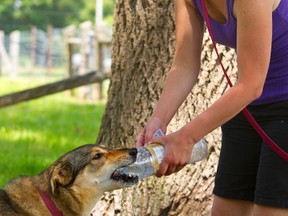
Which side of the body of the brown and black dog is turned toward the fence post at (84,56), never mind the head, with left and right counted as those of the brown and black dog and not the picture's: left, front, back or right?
left

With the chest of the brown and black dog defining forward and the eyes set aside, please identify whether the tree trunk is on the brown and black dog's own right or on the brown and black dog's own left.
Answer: on the brown and black dog's own left

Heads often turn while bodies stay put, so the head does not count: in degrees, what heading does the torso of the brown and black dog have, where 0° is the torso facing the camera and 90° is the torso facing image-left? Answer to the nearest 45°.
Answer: approximately 270°
